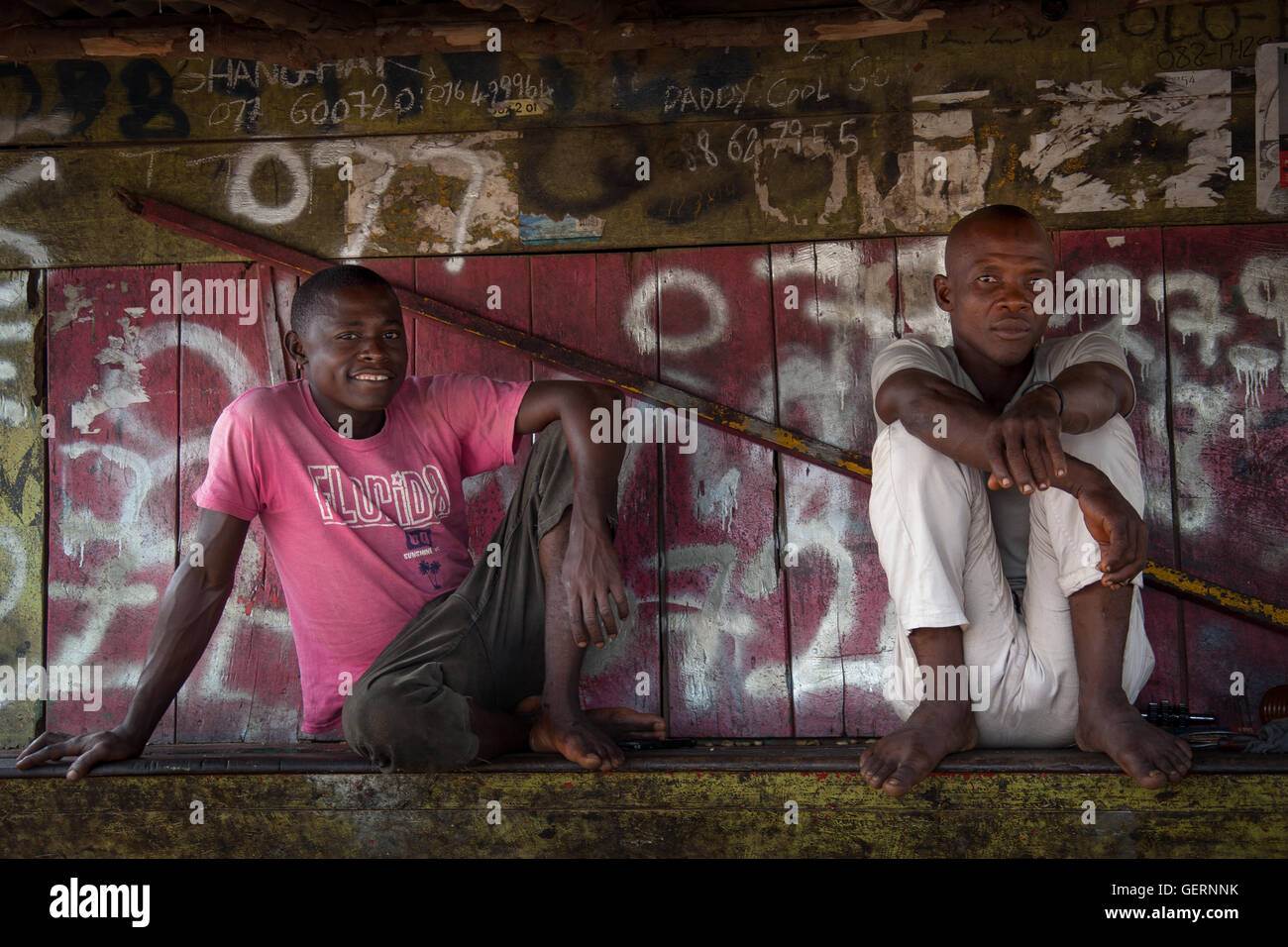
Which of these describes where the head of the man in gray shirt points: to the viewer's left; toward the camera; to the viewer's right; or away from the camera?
toward the camera

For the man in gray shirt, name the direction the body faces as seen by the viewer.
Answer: toward the camera

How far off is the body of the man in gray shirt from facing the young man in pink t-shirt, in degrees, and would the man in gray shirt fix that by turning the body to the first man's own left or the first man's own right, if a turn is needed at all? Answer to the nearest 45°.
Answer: approximately 90° to the first man's own right
